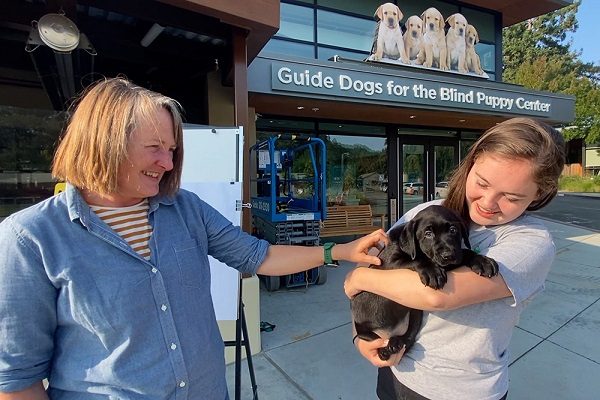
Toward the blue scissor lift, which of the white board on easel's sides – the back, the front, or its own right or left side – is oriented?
back

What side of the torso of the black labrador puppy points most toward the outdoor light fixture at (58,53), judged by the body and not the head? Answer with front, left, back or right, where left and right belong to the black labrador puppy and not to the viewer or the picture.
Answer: back

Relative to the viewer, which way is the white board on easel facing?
toward the camera

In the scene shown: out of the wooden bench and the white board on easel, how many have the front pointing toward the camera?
2

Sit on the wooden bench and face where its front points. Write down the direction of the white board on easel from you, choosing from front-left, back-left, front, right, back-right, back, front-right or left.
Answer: front

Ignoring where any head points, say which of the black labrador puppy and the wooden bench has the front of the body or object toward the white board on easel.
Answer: the wooden bench

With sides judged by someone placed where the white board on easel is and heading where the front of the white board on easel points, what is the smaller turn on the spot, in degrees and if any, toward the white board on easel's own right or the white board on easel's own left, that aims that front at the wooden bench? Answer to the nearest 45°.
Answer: approximately 135° to the white board on easel's own left

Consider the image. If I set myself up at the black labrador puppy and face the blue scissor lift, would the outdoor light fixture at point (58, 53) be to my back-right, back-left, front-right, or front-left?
front-left

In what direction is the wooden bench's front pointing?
toward the camera

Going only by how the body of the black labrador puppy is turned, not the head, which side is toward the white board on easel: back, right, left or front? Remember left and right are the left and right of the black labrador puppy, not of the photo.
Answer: back

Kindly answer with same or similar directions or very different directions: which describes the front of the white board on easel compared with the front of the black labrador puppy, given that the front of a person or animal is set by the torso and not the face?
same or similar directions

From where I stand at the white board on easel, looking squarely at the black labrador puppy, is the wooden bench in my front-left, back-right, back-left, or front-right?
back-left

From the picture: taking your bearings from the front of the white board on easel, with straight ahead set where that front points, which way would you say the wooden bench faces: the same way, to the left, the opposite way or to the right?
the same way

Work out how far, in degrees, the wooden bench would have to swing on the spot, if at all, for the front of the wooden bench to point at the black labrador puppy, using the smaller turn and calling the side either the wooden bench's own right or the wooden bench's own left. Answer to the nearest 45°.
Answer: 0° — it already faces it
